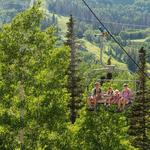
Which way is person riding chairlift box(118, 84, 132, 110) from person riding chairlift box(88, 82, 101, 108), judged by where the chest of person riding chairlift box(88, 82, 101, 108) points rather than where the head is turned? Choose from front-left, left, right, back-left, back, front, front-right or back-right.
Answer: back-left

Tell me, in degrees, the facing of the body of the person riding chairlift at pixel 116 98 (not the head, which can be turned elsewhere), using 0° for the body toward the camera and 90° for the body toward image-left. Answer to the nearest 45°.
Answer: approximately 45°

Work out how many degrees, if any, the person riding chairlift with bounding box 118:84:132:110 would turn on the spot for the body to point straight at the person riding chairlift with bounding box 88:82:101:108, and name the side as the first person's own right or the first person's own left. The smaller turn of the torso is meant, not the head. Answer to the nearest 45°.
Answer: approximately 45° to the first person's own right

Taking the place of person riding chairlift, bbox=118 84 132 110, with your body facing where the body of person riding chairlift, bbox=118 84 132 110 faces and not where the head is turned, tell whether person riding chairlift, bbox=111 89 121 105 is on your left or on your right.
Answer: on your right

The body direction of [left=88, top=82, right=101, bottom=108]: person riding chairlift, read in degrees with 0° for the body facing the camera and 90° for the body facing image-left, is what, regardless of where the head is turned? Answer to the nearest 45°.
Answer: approximately 45°

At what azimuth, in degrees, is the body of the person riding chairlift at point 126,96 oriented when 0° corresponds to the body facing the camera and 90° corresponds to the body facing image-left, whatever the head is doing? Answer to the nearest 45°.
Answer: approximately 45°

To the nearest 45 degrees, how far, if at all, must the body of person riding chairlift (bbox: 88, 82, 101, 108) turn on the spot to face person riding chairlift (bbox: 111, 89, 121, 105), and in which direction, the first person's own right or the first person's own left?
approximately 135° to the first person's own left
